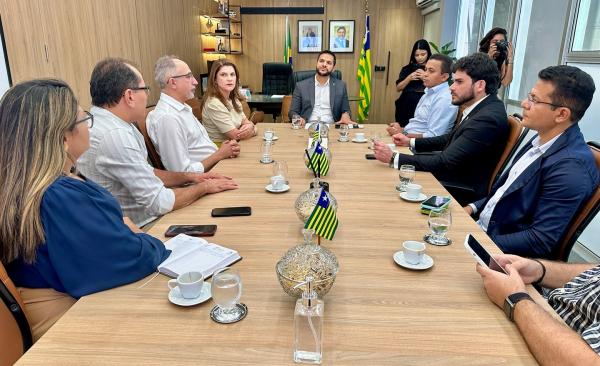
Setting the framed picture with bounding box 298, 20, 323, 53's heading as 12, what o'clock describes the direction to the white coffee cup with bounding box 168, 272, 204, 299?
The white coffee cup is roughly at 12 o'clock from the framed picture.

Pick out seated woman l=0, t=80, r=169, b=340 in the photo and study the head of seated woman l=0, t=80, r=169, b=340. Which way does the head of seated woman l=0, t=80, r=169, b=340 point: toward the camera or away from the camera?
away from the camera

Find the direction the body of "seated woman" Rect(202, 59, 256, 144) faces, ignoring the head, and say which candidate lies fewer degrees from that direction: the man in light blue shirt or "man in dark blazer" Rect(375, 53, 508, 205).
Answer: the man in dark blazer

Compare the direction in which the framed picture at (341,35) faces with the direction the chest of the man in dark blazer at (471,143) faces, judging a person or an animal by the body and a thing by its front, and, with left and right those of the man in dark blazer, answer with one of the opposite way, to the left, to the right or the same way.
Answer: to the left

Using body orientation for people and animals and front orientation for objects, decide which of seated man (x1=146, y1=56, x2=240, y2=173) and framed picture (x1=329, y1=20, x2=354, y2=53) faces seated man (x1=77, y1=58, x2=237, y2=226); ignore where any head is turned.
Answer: the framed picture

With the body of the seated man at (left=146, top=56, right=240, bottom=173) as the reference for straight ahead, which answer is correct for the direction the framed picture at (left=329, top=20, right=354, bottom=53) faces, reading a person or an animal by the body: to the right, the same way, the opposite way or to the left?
to the right

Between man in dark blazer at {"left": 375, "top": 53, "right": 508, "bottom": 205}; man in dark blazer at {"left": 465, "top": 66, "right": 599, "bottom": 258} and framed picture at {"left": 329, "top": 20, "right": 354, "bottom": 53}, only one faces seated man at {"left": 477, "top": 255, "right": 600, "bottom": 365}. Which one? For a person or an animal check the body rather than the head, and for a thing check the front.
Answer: the framed picture

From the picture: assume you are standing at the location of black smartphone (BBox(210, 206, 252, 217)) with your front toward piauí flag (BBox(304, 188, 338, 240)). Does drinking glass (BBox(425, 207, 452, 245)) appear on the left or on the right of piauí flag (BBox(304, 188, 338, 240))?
left

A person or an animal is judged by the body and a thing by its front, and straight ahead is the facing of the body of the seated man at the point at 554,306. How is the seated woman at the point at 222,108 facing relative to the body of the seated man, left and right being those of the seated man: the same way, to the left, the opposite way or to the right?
the opposite way

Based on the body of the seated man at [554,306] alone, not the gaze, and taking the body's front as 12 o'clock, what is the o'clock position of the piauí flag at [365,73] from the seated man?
The piauí flag is roughly at 2 o'clock from the seated man.

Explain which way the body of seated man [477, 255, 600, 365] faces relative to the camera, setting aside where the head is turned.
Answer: to the viewer's left

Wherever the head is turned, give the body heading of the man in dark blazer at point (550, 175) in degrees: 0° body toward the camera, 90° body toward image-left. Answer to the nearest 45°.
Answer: approximately 90°

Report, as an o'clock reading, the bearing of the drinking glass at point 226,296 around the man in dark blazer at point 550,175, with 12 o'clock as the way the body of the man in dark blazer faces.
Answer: The drinking glass is roughly at 10 o'clock from the man in dark blazer.

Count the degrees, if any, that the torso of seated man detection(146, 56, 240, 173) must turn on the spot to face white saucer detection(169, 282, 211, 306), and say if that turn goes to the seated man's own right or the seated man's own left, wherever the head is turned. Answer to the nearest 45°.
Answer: approximately 90° to the seated man's own right
